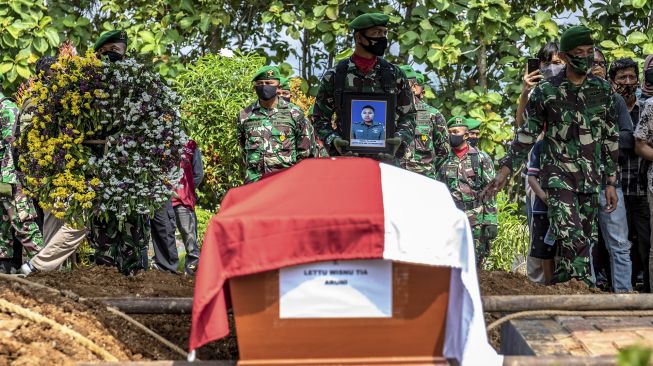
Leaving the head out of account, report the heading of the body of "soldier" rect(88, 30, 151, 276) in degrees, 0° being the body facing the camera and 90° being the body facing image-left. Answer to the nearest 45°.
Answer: approximately 0°

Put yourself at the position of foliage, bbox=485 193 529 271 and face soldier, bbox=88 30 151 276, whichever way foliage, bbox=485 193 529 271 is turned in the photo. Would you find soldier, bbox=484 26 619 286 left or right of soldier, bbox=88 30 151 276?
left

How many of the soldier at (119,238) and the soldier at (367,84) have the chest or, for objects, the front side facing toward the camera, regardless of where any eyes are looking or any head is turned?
2

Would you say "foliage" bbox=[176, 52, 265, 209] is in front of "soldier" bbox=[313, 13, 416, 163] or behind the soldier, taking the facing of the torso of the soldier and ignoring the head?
behind

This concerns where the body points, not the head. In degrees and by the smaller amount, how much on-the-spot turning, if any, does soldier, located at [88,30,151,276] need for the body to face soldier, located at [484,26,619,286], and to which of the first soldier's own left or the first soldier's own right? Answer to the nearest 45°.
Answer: approximately 45° to the first soldier's own left

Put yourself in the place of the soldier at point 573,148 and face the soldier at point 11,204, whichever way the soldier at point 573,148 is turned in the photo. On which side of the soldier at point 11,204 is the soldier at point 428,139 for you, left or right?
right

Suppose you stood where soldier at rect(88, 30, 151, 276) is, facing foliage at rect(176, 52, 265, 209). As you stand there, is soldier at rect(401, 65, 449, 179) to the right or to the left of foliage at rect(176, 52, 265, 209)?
right

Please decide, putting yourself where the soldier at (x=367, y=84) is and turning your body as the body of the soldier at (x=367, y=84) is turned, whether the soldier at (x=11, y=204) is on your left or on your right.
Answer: on your right

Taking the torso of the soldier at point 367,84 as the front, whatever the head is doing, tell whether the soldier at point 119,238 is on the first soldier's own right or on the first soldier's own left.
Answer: on the first soldier's own right

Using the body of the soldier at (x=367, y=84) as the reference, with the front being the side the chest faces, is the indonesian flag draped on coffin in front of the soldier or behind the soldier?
in front

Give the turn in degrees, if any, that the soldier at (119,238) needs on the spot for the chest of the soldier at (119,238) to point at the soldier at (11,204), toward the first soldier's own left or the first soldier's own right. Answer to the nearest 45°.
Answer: approximately 135° to the first soldier's own right
